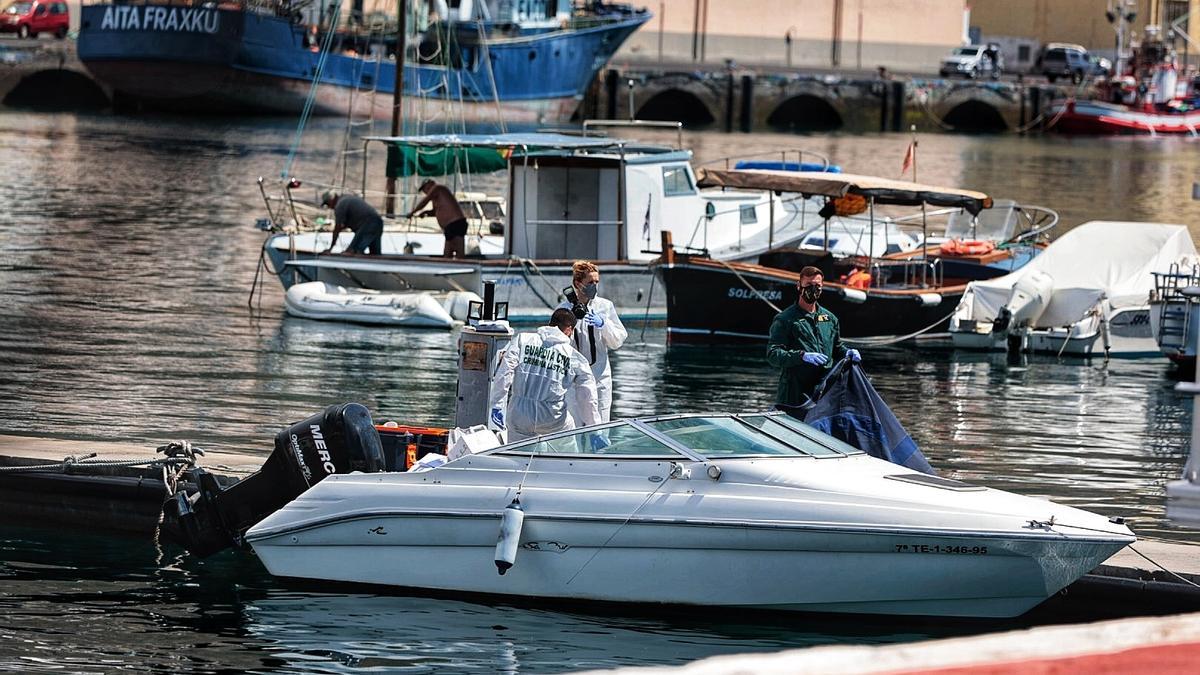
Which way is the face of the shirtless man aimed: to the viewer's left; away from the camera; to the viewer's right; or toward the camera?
to the viewer's left

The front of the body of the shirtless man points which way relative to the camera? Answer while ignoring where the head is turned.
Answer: to the viewer's left

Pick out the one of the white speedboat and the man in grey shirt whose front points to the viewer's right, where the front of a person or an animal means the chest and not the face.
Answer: the white speedboat

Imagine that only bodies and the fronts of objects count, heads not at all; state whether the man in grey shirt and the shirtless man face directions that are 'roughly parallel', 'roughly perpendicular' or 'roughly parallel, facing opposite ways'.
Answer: roughly parallel

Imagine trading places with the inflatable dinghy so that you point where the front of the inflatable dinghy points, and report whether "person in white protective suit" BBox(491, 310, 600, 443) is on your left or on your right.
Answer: on your left

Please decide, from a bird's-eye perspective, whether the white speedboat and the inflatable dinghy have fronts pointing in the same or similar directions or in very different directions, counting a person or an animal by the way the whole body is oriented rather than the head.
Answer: very different directions

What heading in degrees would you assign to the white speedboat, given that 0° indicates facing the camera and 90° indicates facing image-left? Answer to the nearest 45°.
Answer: approximately 270°

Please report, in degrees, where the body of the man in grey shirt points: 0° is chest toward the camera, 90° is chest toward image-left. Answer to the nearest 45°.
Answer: approximately 90°

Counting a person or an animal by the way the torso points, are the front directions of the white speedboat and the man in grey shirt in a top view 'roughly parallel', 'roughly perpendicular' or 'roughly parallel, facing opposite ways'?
roughly parallel, facing opposite ways

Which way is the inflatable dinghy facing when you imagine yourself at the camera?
facing to the left of the viewer

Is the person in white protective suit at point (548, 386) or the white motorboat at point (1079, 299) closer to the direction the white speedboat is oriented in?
the white motorboat
